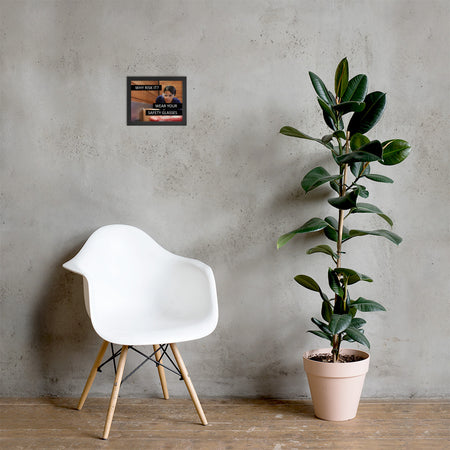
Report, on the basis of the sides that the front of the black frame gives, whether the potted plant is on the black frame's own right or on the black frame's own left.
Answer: on the black frame's own left

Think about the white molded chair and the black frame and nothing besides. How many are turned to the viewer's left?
0

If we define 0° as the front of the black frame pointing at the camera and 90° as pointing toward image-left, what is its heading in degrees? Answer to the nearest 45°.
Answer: approximately 0°

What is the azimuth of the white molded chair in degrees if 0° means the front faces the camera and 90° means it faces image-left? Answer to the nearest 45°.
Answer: approximately 315°
